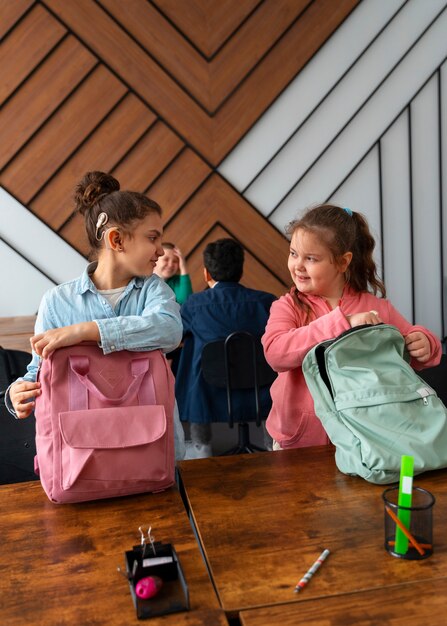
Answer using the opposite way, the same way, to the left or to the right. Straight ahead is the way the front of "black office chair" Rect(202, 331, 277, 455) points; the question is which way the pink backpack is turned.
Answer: the opposite way

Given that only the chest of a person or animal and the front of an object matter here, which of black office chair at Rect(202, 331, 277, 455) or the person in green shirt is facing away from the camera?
the black office chair

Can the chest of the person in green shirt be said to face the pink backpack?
yes

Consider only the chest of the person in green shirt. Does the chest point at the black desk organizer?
yes

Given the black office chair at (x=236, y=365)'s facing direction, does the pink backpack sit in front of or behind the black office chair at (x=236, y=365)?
behind

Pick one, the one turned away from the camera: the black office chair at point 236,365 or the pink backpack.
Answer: the black office chair

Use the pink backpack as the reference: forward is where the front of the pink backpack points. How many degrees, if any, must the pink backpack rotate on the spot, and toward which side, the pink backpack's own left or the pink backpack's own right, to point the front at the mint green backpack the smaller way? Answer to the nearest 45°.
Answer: approximately 90° to the pink backpack's own left

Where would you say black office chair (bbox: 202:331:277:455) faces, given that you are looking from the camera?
facing away from the viewer

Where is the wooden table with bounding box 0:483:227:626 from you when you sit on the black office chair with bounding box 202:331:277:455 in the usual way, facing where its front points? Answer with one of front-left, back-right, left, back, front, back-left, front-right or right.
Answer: back

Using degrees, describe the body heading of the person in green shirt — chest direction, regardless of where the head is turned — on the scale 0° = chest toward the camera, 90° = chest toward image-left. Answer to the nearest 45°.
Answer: approximately 0°

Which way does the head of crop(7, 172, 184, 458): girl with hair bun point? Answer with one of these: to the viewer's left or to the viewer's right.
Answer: to the viewer's right

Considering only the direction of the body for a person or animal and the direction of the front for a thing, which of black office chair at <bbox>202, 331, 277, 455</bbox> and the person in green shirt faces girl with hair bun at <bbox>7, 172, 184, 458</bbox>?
the person in green shirt
